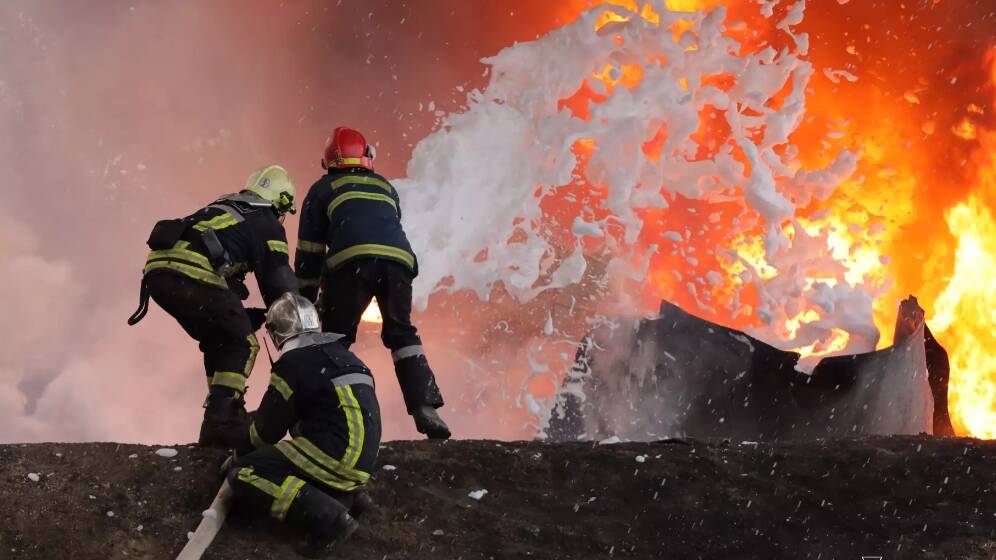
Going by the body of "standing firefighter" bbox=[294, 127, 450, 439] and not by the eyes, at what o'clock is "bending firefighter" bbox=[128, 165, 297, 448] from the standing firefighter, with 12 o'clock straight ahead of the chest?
The bending firefighter is roughly at 8 o'clock from the standing firefighter.

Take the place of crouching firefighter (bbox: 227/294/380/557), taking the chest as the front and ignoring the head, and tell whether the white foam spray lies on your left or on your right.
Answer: on your right

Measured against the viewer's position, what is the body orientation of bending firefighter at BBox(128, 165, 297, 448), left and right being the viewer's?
facing away from the viewer and to the right of the viewer

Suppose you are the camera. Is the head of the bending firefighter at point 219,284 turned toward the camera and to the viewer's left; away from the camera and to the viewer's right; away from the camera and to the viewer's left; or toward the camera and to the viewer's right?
away from the camera and to the viewer's right

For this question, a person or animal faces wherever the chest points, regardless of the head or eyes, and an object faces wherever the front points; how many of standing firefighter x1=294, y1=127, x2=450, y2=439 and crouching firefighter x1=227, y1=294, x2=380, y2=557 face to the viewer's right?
0

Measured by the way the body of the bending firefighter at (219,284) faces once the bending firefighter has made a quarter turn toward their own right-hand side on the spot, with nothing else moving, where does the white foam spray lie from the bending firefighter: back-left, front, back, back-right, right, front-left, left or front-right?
left

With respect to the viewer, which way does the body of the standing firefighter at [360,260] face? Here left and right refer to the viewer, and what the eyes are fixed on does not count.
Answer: facing away from the viewer

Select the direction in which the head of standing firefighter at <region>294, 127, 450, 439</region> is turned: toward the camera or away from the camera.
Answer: away from the camera

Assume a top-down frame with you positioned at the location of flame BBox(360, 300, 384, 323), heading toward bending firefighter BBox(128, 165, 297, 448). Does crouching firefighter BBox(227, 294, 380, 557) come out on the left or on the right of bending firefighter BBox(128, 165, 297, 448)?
left
